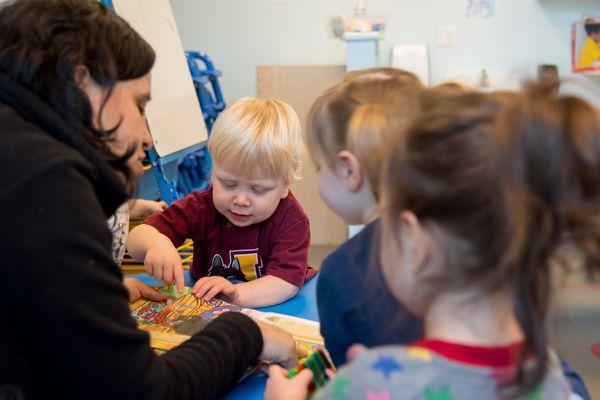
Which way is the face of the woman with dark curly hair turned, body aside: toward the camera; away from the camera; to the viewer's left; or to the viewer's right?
to the viewer's right

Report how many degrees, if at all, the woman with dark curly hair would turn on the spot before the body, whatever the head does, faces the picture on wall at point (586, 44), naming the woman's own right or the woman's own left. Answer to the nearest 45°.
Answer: approximately 45° to the woman's own left

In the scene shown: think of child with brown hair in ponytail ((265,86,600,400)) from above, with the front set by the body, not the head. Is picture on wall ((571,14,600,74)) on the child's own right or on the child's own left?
on the child's own right

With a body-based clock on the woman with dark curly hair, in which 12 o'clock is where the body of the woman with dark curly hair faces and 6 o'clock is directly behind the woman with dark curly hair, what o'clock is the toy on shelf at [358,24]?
The toy on shelf is roughly at 10 o'clock from the woman with dark curly hair.

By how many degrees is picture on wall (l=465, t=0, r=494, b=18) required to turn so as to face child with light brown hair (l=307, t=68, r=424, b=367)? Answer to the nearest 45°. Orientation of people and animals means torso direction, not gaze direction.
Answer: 0° — it already faces them

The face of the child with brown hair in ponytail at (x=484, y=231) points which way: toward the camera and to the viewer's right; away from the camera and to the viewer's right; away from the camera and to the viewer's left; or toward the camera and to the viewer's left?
away from the camera and to the viewer's left

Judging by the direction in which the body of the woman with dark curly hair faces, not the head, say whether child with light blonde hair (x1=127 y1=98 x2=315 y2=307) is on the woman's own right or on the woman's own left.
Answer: on the woman's own left

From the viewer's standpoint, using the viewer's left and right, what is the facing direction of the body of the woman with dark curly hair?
facing to the right of the viewer
